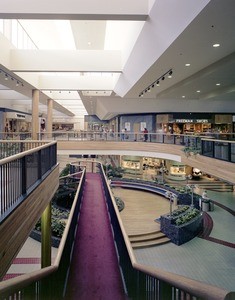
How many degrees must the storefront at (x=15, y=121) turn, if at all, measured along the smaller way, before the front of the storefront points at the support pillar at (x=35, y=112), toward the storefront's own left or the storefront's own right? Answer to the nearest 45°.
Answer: approximately 45° to the storefront's own right

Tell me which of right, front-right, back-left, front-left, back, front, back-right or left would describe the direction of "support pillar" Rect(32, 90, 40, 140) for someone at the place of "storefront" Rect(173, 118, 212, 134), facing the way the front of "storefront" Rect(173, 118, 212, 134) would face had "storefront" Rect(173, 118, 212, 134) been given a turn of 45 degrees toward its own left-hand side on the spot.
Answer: right

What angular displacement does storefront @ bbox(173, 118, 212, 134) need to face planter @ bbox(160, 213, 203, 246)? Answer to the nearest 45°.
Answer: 0° — it already faces it

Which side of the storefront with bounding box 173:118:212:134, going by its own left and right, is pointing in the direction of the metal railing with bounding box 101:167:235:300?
front

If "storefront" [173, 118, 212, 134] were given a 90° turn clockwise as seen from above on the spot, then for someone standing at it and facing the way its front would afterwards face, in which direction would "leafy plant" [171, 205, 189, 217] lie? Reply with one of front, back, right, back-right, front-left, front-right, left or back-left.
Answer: left

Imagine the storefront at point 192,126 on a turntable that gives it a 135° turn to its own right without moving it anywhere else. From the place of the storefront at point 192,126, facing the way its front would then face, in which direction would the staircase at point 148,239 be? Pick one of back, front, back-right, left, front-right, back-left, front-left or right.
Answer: back-left

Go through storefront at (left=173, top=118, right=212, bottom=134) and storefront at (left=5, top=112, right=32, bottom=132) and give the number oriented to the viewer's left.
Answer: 0

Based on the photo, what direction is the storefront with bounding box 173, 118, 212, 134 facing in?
toward the camera

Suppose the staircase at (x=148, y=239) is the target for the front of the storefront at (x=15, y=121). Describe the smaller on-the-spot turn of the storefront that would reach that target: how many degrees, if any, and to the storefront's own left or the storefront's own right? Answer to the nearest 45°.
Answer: approximately 45° to the storefront's own right

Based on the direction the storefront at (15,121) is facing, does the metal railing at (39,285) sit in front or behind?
in front

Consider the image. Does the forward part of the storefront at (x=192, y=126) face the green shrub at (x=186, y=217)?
yes

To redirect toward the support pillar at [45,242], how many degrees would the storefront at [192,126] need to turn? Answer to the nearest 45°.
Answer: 0° — it already faces it

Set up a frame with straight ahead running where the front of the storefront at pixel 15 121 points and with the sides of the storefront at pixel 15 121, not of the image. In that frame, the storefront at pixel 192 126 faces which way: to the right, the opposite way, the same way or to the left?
to the right

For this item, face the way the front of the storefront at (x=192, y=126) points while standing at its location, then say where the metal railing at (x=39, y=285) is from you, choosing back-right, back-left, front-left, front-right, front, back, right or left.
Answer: front

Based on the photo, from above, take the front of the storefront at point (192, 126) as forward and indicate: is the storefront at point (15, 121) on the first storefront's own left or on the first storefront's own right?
on the first storefront's own right

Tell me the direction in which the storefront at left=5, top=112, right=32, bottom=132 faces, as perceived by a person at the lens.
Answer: facing the viewer and to the right of the viewer

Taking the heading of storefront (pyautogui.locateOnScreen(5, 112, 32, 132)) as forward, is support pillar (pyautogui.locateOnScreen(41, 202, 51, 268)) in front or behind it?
in front
